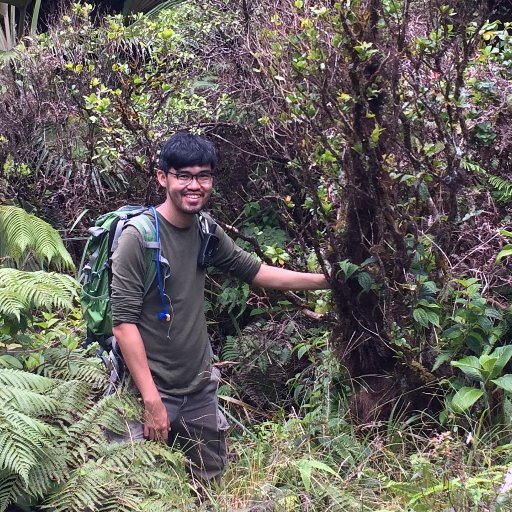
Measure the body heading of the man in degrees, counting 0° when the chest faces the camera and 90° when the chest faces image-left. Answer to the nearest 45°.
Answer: approximately 315°

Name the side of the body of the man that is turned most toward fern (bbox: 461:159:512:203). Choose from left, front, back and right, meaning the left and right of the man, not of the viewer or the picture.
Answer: left
